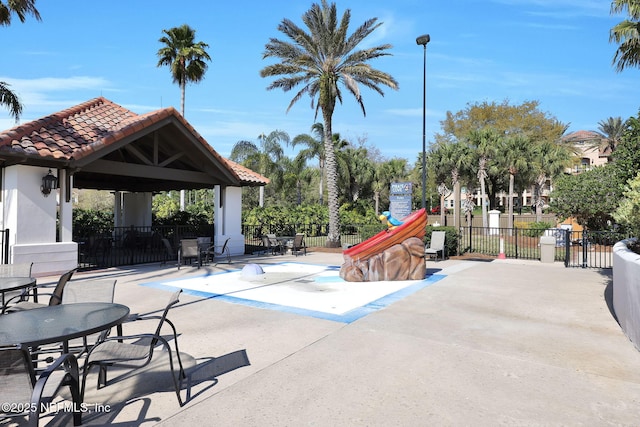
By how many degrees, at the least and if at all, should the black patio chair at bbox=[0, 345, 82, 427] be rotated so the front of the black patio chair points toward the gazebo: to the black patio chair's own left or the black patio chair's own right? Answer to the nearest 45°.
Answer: approximately 45° to the black patio chair's own left

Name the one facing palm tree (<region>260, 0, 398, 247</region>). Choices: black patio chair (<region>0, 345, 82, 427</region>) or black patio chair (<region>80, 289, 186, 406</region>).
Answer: black patio chair (<region>0, 345, 82, 427</region>)

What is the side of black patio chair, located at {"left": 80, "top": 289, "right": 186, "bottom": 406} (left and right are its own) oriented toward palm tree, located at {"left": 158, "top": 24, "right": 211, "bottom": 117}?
right

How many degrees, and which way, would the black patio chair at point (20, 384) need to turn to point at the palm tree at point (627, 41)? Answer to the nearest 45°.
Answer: approximately 45° to its right

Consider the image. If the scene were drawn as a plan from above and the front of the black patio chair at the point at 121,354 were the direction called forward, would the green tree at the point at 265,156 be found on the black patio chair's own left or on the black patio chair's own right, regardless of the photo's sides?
on the black patio chair's own right

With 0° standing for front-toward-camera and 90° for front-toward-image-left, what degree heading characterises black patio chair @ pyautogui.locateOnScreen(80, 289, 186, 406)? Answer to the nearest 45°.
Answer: approximately 90°

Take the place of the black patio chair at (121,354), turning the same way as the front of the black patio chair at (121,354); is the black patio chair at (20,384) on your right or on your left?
on your left

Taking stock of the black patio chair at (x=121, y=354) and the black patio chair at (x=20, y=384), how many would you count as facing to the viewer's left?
1

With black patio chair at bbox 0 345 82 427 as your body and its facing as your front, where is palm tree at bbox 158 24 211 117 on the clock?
The palm tree is roughly at 11 o'clock from the black patio chair.

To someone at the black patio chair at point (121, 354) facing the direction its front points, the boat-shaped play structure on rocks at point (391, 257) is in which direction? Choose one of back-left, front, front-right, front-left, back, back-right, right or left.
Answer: back-right

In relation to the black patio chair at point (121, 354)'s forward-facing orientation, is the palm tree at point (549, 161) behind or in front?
behind

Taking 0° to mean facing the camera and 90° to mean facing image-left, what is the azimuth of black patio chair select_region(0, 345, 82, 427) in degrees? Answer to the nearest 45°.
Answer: approximately 225°

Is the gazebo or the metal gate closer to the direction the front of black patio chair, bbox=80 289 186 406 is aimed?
the gazebo

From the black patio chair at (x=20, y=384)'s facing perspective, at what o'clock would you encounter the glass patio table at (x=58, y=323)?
The glass patio table is roughly at 11 o'clock from the black patio chair.
